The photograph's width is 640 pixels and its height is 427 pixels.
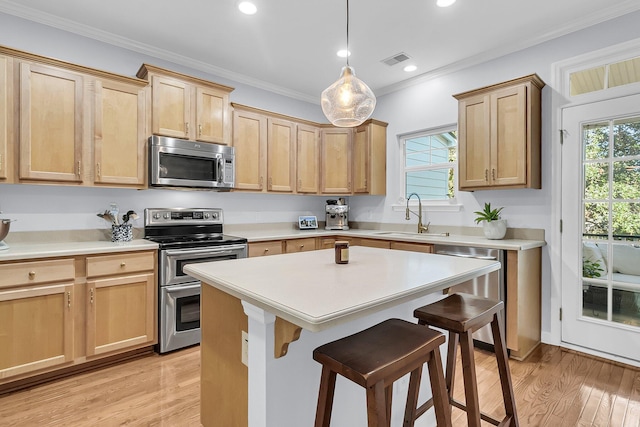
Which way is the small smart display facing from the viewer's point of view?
toward the camera

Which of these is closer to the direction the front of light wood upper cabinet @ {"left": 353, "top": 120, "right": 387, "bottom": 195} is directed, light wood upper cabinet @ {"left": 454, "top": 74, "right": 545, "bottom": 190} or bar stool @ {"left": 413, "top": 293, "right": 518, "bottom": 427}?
the bar stool

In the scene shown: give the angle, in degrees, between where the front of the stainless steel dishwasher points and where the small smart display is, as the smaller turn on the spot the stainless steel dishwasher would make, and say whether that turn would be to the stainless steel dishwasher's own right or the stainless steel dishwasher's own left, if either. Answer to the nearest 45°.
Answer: approximately 45° to the stainless steel dishwasher's own right

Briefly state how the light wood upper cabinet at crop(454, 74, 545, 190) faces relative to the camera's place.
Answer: facing the viewer and to the left of the viewer

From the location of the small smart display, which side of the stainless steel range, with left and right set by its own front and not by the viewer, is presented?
left

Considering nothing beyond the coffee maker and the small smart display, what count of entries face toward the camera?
2

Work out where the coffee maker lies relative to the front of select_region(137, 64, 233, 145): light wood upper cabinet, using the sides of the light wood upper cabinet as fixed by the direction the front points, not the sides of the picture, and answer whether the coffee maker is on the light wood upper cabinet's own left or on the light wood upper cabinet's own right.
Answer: on the light wood upper cabinet's own left

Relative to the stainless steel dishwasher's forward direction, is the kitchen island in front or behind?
in front

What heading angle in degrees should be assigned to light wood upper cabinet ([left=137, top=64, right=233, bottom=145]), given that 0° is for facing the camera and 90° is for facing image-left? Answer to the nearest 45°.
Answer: approximately 315°

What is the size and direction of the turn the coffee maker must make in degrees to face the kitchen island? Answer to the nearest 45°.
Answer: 0° — it already faces it
